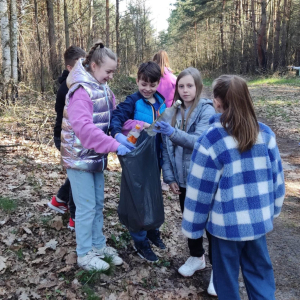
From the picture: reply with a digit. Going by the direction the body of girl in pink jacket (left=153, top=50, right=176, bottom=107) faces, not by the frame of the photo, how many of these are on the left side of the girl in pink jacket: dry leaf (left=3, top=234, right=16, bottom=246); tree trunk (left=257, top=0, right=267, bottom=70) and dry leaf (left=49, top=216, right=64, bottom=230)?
2

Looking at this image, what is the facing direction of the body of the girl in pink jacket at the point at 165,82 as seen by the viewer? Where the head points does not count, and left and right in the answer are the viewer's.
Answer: facing away from the viewer and to the left of the viewer

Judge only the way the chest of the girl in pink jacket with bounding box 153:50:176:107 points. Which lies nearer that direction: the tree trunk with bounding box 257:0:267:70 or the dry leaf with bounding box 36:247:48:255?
the tree trunk

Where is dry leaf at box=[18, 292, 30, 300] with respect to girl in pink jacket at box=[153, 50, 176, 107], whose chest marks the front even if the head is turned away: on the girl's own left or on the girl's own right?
on the girl's own left

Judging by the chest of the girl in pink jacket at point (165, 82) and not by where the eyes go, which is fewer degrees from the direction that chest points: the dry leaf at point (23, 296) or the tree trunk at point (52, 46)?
the tree trunk

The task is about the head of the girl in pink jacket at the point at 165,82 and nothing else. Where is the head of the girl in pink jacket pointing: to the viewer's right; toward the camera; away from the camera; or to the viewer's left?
away from the camera

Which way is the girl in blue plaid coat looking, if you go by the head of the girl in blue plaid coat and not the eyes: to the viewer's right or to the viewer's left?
to the viewer's left

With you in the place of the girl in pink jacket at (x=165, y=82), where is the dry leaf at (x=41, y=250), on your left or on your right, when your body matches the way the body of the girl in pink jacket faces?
on your left
